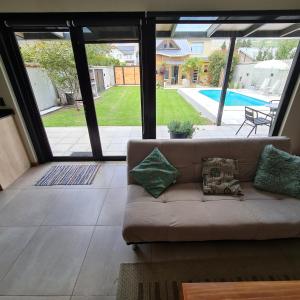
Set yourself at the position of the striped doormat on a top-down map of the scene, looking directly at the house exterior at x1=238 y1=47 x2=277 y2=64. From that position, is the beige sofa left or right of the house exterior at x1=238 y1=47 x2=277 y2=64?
right

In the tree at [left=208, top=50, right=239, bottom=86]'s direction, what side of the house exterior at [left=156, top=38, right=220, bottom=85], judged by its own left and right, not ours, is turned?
left

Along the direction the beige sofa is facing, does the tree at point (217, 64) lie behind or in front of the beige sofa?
behind

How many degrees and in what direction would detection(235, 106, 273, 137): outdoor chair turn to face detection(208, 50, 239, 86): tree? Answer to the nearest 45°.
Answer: approximately 45° to its left

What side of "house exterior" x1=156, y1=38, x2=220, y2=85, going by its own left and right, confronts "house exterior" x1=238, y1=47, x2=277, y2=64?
left

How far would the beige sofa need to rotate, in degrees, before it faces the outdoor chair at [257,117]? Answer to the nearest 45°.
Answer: approximately 180°

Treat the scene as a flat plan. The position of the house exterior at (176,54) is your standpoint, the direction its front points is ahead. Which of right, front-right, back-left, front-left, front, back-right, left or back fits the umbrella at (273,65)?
left

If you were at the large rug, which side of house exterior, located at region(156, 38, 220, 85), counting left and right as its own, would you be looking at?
front
